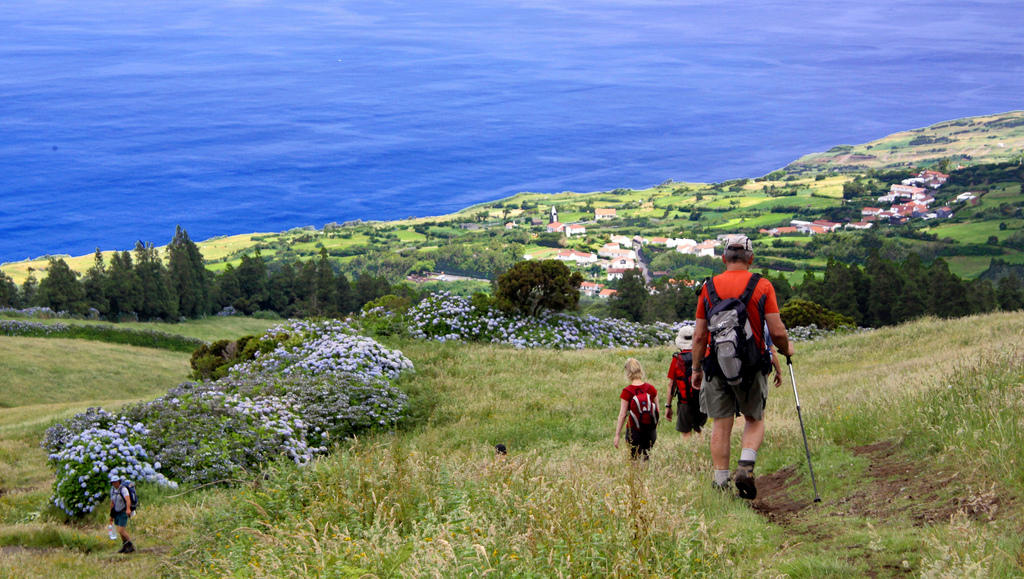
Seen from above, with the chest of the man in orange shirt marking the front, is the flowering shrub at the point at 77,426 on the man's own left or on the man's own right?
on the man's own left

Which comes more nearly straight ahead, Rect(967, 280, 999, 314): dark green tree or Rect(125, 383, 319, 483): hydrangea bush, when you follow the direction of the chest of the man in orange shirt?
the dark green tree

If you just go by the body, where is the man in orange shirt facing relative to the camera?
away from the camera

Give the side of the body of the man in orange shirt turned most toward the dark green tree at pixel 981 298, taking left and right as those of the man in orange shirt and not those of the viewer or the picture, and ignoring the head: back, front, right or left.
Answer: front

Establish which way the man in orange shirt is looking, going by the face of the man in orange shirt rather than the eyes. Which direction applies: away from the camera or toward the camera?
away from the camera

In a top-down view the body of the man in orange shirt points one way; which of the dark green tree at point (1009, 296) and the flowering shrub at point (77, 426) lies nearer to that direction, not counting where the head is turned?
the dark green tree

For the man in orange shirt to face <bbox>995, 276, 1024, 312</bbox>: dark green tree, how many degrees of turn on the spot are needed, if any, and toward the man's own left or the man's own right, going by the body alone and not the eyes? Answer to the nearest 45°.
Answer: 0° — they already face it

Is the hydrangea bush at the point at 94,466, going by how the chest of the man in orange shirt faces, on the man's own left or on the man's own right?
on the man's own left

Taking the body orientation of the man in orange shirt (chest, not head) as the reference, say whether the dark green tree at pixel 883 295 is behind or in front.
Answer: in front

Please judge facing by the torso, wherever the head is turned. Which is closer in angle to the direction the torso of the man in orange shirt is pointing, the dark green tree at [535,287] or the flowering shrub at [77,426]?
the dark green tree

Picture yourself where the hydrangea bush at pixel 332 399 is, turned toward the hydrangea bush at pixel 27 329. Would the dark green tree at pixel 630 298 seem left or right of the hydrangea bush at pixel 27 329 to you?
right

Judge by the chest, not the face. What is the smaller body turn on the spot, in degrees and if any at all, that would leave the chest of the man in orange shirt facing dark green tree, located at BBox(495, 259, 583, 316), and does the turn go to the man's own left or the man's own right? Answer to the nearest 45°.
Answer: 0° — they already face it

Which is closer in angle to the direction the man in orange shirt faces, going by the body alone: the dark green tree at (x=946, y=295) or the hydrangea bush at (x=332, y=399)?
the dark green tree
